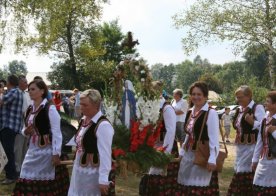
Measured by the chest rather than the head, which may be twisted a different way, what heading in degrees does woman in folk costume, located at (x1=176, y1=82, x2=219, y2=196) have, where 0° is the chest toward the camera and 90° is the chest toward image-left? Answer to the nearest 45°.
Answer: approximately 45°

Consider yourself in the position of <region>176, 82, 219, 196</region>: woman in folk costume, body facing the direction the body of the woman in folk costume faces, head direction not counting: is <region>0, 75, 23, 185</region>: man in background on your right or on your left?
on your right

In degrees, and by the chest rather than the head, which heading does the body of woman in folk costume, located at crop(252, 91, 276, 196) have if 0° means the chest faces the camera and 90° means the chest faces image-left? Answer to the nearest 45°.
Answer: approximately 45°
